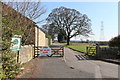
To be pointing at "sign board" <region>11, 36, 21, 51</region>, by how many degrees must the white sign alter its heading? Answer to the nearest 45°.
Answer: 0° — it already faces it

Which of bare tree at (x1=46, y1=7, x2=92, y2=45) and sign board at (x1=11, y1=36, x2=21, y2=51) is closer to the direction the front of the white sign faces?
the sign board

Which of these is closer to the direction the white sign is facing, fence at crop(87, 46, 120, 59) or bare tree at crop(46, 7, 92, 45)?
the fence

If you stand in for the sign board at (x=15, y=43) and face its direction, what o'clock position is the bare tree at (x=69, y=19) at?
The bare tree is roughly at 7 o'clock from the sign board.

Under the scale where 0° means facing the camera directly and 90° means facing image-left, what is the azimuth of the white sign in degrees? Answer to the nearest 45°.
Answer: approximately 0°

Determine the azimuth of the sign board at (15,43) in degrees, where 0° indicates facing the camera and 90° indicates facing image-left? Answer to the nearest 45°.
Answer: approximately 0°

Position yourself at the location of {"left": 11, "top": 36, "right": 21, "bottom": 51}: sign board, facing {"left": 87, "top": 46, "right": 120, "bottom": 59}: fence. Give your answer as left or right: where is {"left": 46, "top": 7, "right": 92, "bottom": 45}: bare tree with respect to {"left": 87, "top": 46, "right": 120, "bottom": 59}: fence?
left

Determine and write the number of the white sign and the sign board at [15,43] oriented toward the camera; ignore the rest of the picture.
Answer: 2

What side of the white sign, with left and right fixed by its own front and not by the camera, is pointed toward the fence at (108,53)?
left

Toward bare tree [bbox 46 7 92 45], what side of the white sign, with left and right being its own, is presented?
back
